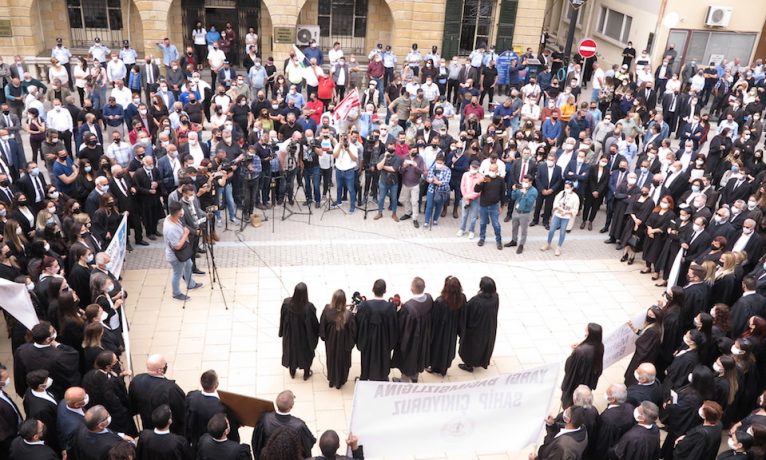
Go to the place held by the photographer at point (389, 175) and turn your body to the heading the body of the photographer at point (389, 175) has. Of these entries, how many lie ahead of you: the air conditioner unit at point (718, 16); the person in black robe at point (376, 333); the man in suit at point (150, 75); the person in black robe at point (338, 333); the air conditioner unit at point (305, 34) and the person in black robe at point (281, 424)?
3

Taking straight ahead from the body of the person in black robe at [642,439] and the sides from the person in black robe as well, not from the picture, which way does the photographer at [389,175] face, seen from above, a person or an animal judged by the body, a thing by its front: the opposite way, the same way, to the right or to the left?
the opposite way

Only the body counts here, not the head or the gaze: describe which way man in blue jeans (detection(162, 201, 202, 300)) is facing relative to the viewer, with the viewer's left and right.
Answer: facing to the right of the viewer

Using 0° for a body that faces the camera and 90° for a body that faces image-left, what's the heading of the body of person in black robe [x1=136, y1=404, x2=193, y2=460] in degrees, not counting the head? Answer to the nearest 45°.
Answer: approximately 180°

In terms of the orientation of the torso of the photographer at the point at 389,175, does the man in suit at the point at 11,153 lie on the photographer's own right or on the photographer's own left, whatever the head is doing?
on the photographer's own right

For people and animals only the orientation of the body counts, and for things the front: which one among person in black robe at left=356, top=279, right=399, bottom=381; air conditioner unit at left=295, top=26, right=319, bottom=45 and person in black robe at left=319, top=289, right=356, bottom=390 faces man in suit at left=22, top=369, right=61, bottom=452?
the air conditioner unit

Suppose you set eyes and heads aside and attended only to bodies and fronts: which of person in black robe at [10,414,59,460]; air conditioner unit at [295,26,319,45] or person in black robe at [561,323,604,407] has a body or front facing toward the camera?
the air conditioner unit

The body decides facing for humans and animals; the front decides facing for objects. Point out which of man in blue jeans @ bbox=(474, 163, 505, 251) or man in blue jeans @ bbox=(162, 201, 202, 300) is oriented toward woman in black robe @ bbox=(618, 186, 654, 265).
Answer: man in blue jeans @ bbox=(162, 201, 202, 300)

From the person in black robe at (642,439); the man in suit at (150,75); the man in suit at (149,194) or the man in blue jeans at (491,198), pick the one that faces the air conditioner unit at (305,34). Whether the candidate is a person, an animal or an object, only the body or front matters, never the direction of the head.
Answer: the person in black robe

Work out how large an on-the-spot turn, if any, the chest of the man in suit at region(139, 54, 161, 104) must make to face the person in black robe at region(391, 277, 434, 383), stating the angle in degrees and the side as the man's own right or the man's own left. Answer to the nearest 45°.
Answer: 0° — they already face them

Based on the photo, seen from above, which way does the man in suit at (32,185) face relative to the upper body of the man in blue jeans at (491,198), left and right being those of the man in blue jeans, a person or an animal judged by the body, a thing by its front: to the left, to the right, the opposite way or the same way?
to the left

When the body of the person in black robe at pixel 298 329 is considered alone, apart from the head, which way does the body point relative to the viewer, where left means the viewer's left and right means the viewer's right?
facing away from the viewer

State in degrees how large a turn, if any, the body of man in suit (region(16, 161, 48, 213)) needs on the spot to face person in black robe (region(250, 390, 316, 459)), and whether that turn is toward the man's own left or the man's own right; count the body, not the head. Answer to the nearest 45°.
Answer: approximately 45° to the man's own right

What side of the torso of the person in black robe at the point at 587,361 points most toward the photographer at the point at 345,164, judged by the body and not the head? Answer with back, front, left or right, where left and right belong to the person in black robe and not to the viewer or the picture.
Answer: front

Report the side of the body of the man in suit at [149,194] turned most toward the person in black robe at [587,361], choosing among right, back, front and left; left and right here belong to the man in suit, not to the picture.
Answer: front

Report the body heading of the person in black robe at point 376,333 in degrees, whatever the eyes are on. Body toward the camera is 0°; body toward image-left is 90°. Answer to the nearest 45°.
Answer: approximately 180°
